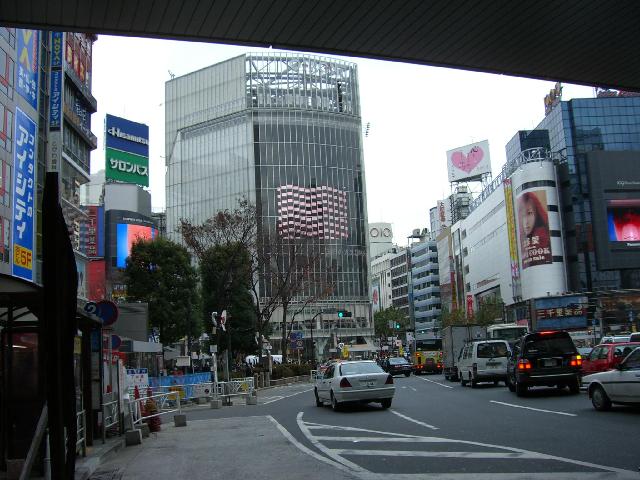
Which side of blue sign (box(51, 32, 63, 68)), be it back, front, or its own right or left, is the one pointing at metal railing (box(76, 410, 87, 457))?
front

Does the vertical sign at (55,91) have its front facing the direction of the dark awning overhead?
yes

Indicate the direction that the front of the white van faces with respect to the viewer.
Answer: facing away from the viewer and to the left of the viewer

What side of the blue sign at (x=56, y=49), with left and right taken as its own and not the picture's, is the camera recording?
front

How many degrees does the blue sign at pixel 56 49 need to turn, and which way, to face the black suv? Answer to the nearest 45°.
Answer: approximately 45° to its left

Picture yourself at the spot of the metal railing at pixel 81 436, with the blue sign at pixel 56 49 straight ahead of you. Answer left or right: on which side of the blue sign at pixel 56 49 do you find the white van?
right

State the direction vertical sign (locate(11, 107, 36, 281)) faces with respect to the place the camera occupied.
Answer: facing the viewer and to the right of the viewer

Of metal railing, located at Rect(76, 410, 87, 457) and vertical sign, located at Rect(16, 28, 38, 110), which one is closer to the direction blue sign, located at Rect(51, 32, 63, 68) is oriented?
the metal railing

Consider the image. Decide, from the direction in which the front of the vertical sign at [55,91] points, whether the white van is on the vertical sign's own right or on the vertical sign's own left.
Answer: on the vertical sign's own left

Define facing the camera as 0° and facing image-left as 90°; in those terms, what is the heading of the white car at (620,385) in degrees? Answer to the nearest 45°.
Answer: approximately 90°
